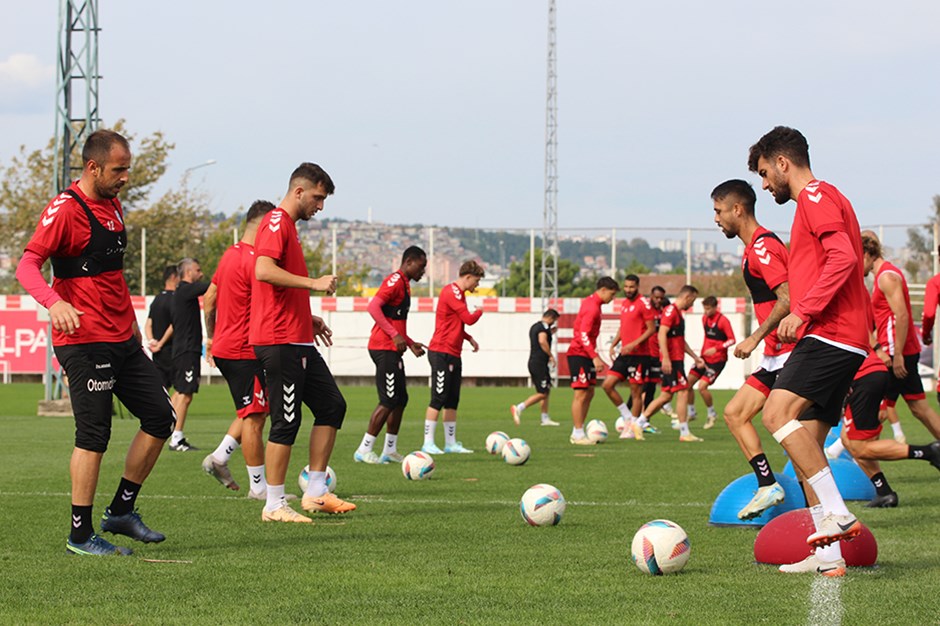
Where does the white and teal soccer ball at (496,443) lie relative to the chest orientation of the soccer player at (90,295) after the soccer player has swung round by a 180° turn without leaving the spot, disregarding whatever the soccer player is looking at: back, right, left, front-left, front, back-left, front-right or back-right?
right

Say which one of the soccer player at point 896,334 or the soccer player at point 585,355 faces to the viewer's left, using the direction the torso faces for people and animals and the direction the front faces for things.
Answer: the soccer player at point 896,334

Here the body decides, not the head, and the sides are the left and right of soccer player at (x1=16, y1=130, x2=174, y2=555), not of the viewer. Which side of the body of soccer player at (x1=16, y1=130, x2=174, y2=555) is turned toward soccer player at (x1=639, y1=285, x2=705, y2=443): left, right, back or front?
left

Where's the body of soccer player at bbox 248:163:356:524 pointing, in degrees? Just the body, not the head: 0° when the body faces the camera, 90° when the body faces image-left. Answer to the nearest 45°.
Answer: approximately 270°

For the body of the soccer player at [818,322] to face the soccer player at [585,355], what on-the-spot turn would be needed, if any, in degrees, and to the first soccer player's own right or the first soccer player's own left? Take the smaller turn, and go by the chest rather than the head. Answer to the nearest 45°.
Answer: approximately 90° to the first soccer player's own right

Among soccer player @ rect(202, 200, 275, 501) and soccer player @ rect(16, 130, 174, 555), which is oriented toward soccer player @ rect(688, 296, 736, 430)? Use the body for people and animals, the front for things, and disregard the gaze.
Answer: soccer player @ rect(202, 200, 275, 501)

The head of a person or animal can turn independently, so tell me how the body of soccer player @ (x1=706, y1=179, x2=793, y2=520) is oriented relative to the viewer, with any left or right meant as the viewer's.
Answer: facing to the left of the viewer

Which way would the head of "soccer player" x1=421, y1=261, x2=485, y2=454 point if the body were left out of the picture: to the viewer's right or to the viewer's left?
to the viewer's right

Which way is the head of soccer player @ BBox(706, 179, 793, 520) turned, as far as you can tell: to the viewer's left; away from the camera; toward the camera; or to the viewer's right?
to the viewer's left

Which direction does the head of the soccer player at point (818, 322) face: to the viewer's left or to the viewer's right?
to the viewer's left

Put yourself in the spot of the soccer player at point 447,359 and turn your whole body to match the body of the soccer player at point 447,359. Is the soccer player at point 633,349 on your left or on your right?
on your left

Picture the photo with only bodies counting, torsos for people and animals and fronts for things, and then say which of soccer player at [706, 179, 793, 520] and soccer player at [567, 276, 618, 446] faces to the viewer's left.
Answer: soccer player at [706, 179, 793, 520]

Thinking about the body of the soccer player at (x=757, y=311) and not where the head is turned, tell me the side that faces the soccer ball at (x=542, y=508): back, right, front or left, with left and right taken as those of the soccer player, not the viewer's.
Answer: front
